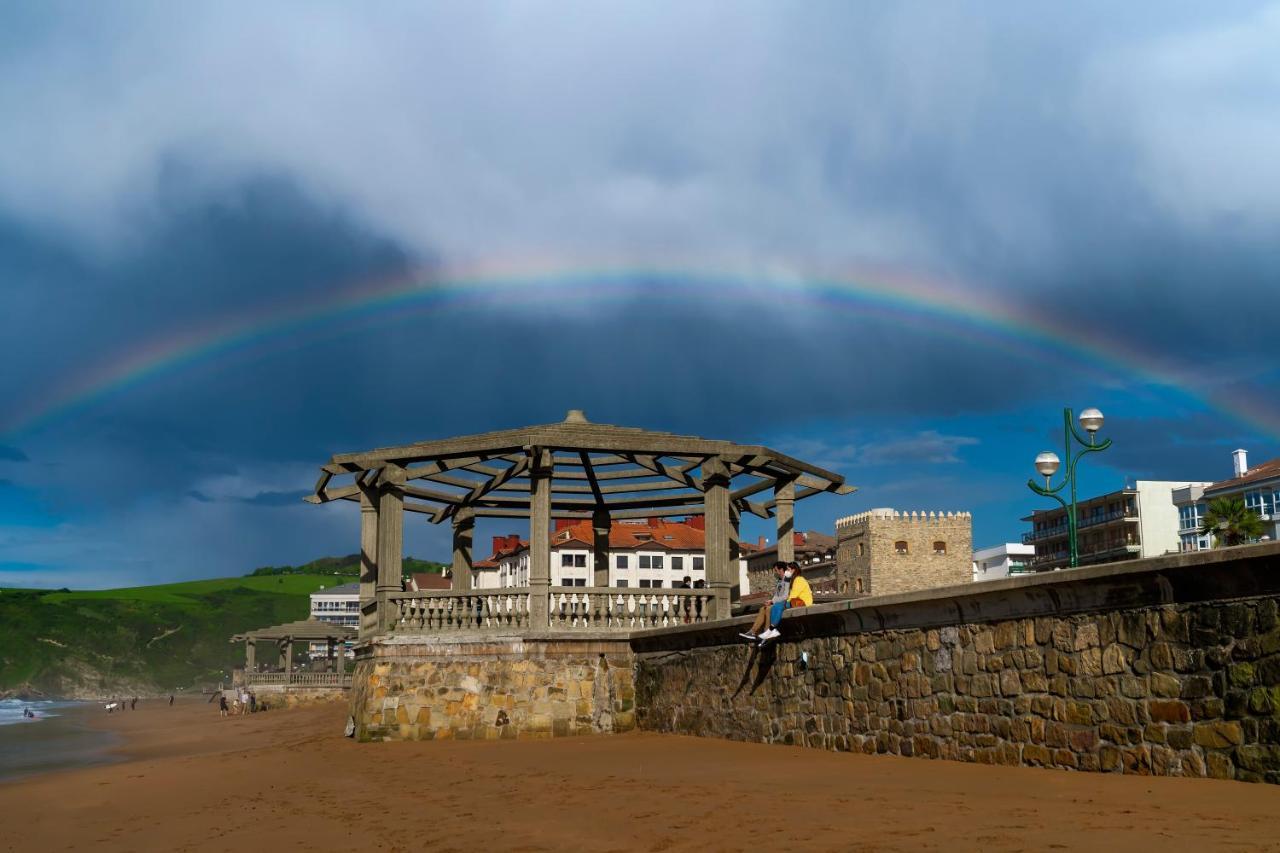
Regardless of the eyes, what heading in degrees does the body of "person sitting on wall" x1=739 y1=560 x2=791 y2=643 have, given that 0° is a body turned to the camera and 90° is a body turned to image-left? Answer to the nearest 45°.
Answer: approximately 45°

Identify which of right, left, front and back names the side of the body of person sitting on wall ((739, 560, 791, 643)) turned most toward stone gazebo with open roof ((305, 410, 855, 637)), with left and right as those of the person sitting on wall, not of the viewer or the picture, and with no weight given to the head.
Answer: right

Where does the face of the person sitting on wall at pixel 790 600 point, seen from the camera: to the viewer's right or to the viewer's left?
to the viewer's left
